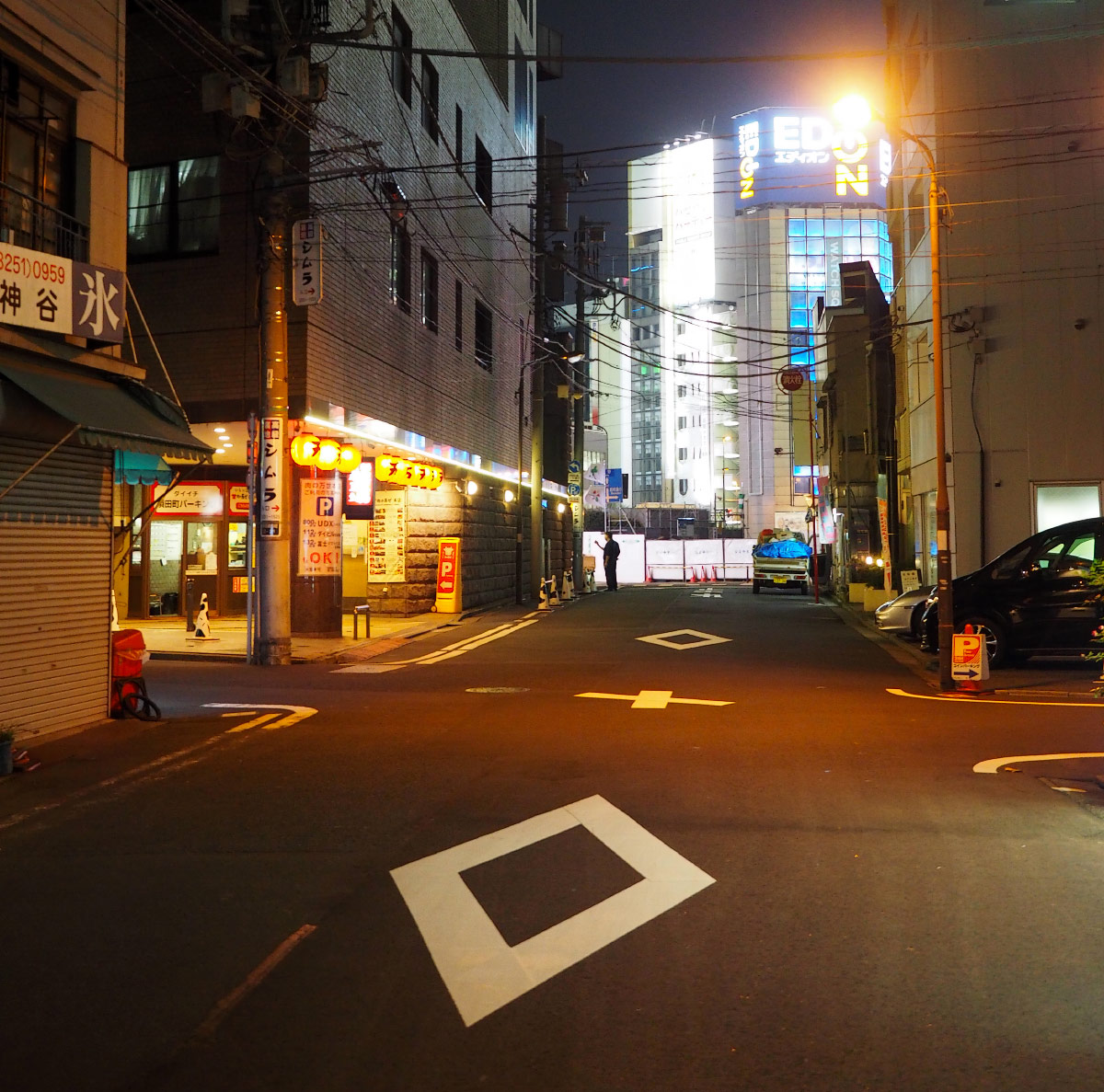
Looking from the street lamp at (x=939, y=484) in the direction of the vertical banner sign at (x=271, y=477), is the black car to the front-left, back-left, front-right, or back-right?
back-right

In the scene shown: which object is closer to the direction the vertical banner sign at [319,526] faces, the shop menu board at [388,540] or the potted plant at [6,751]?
the potted plant

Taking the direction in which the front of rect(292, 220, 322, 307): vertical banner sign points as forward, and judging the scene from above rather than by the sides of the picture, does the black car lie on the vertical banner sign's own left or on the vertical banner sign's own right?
on the vertical banner sign's own left

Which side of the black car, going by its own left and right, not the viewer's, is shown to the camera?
left
